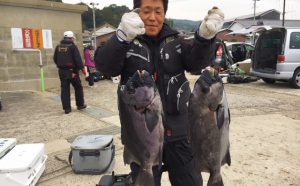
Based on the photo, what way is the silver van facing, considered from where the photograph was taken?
facing away from the viewer and to the right of the viewer

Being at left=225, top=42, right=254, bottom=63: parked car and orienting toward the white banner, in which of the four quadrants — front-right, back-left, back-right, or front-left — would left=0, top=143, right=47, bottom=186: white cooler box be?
front-left

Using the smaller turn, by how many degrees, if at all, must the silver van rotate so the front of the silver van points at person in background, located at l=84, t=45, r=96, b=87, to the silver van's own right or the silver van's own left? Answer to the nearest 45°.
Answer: approximately 135° to the silver van's own left

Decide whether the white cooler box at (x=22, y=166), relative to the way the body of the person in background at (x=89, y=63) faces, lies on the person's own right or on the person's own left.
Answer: on the person's own right

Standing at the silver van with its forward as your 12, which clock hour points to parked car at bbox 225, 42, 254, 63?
The parked car is roughly at 10 o'clock from the silver van.

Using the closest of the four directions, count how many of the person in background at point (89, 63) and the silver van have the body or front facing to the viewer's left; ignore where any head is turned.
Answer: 0

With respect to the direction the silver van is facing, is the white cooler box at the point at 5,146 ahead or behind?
behind
